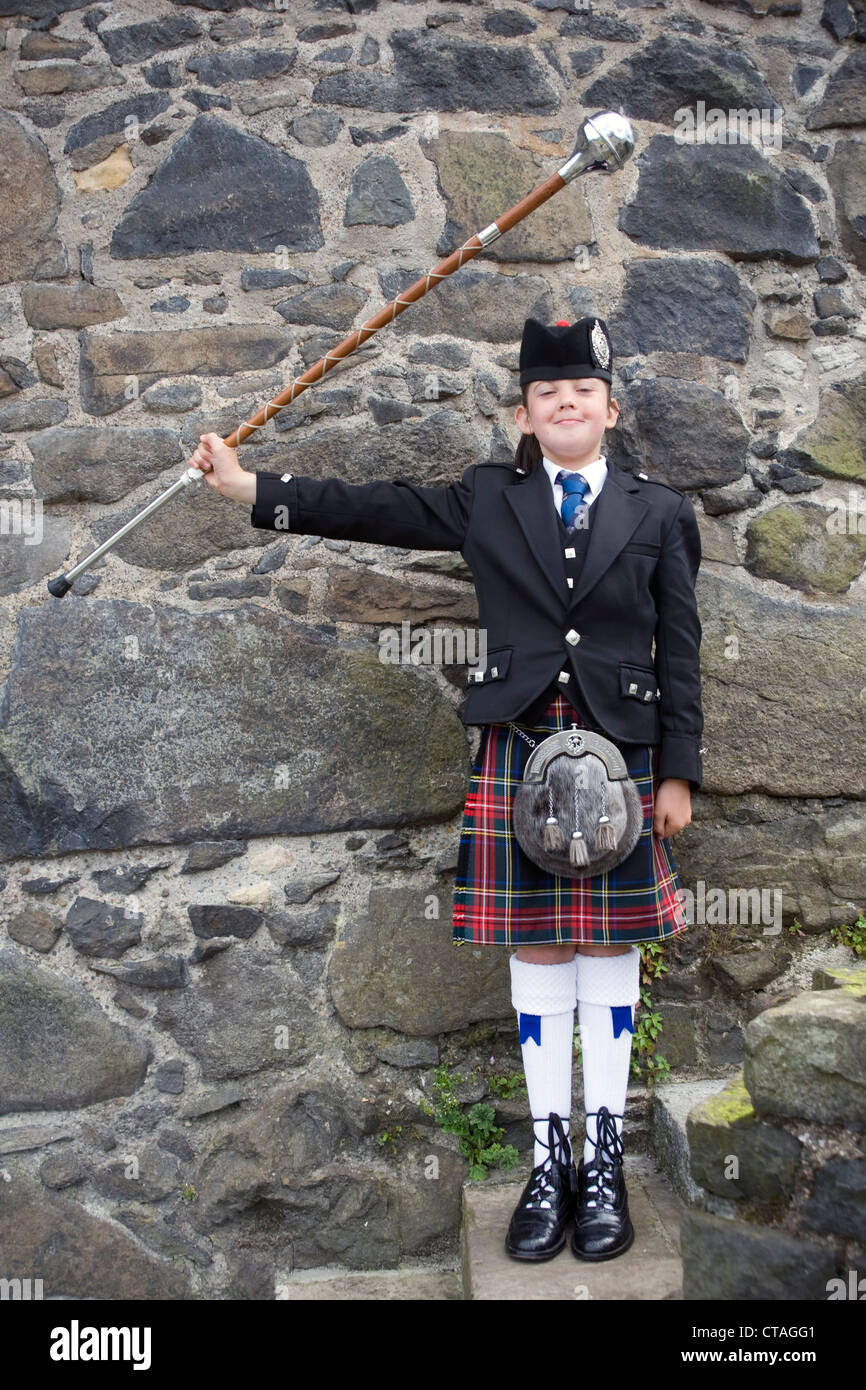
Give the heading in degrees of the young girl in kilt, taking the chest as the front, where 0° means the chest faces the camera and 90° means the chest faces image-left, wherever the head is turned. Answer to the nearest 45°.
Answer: approximately 0°
